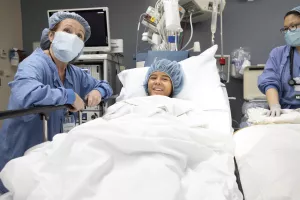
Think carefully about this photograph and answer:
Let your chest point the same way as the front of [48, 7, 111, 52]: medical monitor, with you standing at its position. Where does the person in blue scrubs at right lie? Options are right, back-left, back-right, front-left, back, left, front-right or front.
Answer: front-left

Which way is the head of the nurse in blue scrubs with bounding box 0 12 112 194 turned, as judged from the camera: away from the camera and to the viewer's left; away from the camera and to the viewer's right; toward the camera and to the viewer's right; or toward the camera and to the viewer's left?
toward the camera and to the viewer's right

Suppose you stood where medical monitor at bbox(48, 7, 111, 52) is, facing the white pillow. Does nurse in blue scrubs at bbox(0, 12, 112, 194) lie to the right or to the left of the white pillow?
right

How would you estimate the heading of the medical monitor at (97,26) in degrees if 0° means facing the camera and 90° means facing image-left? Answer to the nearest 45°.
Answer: approximately 0°

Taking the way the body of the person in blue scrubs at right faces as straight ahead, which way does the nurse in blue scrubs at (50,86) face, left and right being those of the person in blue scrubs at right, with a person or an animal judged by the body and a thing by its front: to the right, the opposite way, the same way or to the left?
to the left

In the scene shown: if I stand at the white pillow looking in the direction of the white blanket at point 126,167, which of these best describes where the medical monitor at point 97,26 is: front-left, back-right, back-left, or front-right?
back-right

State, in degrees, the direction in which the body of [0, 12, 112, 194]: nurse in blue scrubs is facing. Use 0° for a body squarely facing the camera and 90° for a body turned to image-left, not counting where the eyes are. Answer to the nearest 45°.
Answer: approximately 315°

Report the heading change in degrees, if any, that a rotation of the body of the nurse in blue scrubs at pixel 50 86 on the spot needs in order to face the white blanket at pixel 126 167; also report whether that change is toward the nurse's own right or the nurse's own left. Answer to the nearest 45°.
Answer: approximately 45° to the nurse's own right

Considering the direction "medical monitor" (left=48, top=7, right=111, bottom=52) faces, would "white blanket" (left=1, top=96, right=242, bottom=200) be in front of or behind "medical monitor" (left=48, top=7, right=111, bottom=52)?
in front

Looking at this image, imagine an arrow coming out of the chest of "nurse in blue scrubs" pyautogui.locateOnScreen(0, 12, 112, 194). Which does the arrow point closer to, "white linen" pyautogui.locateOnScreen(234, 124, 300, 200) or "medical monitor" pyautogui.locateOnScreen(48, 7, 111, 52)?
the white linen

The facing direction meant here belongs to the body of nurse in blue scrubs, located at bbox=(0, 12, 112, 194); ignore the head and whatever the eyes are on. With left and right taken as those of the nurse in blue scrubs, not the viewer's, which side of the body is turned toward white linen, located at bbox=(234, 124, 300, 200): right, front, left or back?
front
